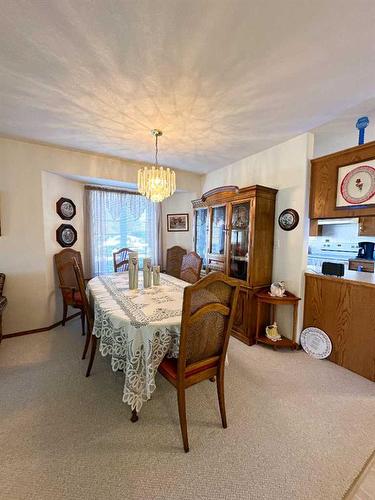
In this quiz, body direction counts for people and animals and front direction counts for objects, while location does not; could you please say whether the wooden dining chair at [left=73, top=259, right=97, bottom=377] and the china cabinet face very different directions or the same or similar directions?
very different directions

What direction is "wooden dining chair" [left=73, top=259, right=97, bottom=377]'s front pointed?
to the viewer's right

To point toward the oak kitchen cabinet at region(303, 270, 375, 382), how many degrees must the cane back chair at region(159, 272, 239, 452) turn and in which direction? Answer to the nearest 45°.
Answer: approximately 90° to its right

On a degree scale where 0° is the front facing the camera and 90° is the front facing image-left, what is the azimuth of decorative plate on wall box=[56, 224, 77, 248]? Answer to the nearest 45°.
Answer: approximately 315°

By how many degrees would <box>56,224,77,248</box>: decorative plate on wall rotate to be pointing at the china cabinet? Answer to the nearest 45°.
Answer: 0° — it already faces it

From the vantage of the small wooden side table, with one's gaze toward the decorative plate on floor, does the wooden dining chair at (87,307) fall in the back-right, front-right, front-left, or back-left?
back-right

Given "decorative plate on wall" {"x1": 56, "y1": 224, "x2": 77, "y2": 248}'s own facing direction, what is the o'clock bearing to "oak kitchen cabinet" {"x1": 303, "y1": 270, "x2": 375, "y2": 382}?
The oak kitchen cabinet is roughly at 12 o'clock from the decorative plate on wall.

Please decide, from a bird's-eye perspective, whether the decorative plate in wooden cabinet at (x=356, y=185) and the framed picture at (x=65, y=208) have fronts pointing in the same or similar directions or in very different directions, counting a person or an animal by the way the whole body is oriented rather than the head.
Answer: very different directions
